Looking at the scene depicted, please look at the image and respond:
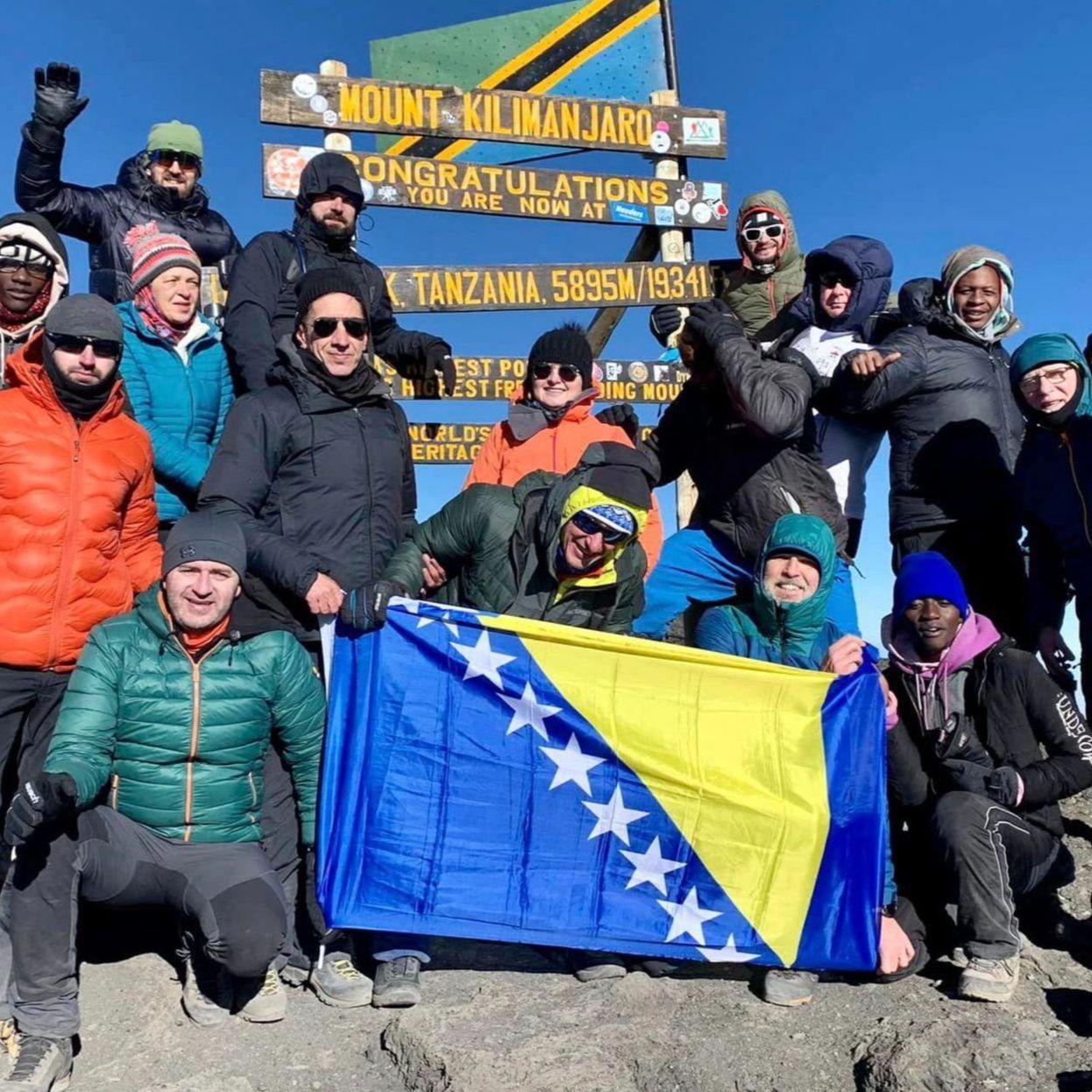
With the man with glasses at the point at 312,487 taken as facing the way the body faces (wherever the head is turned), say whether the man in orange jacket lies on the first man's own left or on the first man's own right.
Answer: on the first man's own right

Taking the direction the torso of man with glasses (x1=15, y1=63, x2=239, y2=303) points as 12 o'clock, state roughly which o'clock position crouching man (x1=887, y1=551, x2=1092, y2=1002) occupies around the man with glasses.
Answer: The crouching man is roughly at 10 o'clock from the man with glasses.

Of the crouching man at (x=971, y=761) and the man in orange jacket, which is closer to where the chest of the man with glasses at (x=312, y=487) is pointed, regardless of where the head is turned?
the crouching man

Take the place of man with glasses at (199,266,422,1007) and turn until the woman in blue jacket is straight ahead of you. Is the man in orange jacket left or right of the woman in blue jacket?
left

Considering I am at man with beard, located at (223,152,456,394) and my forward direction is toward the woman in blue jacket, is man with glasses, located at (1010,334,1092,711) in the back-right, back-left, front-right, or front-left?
back-left
